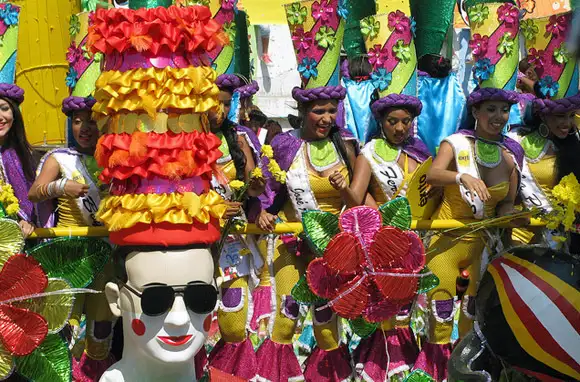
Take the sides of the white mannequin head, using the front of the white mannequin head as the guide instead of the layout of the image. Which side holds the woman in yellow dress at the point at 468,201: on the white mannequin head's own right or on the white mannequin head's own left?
on the white mannequin head's own left

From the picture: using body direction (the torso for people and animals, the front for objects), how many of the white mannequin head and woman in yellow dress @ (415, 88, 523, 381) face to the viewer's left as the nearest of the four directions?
0

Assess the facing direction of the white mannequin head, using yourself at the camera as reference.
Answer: facing the viewer and to the right of the viewer

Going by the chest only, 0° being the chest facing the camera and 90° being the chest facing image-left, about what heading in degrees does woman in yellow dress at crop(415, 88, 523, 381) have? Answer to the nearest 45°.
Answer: approximately 315°

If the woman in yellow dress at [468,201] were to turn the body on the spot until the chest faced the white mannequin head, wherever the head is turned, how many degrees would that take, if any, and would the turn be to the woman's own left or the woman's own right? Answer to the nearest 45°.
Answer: approximately 90° to the woman's own right
